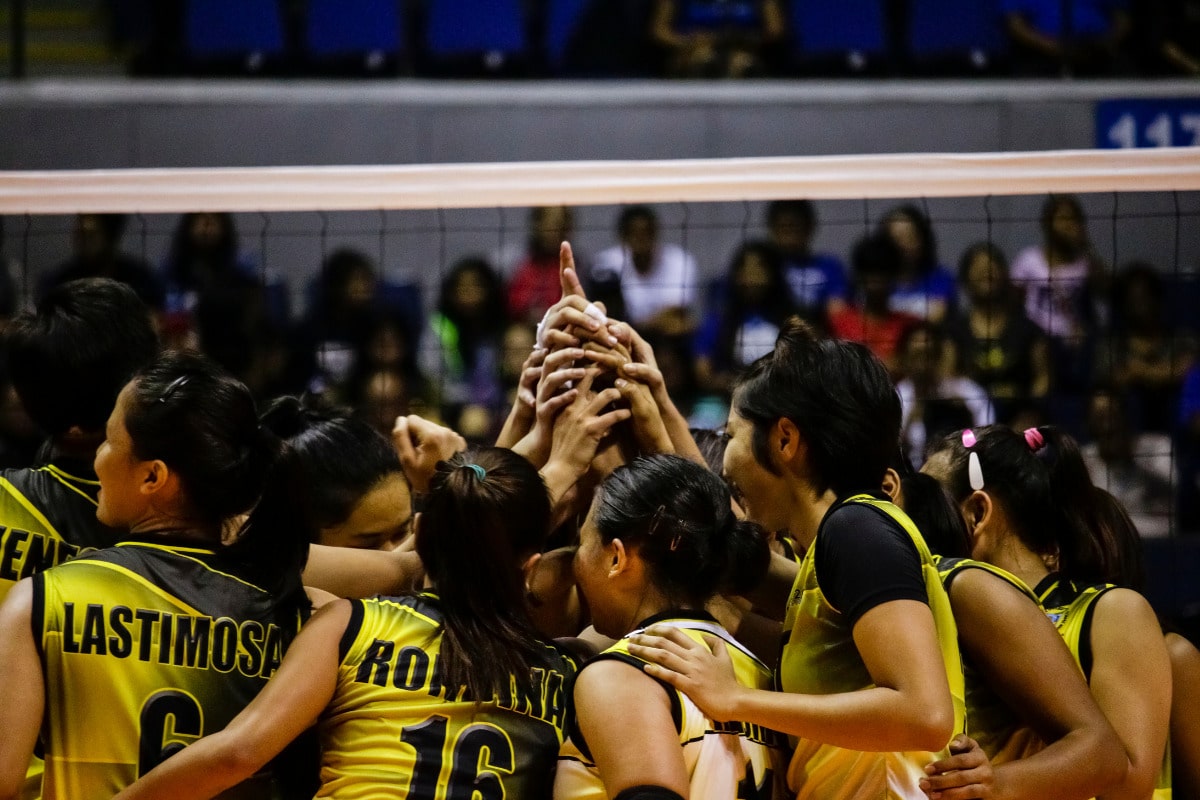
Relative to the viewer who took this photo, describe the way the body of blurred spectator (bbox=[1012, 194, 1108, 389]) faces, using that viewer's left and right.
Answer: facing the viewer

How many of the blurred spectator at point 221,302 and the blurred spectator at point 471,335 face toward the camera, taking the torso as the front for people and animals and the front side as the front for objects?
2

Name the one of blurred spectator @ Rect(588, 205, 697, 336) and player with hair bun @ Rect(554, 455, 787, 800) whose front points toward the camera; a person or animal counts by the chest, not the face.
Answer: the blurred spectator

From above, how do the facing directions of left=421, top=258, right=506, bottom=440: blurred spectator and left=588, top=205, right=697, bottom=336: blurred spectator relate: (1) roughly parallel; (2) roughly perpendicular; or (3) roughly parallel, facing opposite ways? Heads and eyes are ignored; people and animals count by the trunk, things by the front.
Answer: roughly parallel

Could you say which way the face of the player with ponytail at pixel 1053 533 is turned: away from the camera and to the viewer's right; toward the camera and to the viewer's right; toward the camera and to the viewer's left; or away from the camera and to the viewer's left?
away from the camera and to the viewer's left

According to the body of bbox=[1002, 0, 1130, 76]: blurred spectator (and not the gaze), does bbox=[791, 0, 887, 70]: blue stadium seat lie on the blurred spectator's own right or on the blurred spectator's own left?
on the blurred spectator's own right

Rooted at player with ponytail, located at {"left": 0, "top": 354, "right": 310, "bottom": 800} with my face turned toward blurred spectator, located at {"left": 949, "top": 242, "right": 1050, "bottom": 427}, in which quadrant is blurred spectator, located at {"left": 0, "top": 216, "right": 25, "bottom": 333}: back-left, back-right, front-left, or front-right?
front-left

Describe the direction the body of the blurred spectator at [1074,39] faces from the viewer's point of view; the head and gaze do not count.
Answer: toward the camera

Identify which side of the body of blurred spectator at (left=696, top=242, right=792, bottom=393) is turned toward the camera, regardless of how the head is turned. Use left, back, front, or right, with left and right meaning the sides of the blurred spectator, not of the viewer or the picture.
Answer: front

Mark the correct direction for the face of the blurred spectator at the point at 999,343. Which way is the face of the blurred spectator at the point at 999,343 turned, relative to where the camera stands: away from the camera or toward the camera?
toward the camera

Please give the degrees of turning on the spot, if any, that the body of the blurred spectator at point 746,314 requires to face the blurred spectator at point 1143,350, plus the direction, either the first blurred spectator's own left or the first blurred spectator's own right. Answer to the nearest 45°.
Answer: approximately 90° to the first blurred spectator's own left

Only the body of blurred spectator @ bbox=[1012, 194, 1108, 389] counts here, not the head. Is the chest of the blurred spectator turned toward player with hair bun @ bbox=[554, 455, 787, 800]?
yes

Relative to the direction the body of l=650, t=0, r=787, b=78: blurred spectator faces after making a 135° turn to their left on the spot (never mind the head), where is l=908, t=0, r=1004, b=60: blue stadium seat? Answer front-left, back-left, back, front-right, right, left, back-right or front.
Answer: front-right

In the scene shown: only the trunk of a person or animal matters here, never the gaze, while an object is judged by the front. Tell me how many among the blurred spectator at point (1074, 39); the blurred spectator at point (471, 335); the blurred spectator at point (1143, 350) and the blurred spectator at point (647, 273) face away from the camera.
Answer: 0

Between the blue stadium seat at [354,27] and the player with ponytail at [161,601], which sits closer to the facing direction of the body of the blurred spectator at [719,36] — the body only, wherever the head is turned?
the player with ponytail

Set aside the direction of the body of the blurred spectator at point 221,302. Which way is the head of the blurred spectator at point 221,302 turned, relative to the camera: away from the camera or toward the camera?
toward the camera

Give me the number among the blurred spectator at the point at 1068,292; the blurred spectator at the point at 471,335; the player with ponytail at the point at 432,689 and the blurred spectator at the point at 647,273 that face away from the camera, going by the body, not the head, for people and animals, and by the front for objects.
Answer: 1

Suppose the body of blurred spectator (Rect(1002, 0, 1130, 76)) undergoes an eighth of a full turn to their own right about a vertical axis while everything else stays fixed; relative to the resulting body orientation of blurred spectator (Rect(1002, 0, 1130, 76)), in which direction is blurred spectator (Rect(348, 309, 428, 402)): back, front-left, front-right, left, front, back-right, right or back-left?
front
